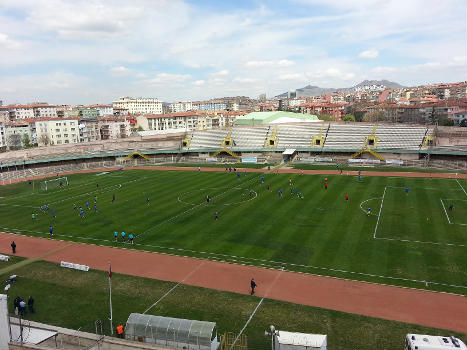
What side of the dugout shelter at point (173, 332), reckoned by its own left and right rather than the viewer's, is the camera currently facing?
back
